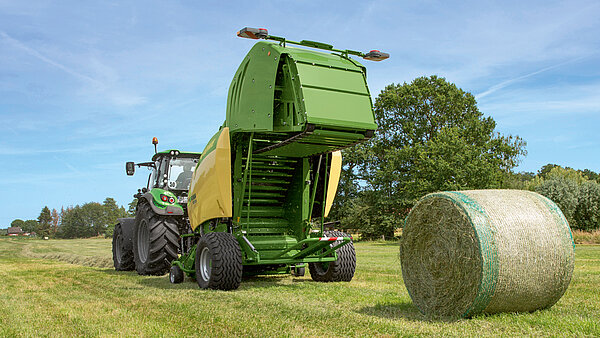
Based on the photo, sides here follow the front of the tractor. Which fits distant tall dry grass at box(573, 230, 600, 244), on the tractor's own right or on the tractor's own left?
on the tractor's own right

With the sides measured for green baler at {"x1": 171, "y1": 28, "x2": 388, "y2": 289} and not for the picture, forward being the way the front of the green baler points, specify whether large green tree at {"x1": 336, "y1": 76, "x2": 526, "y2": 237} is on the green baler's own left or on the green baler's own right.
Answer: on the green baler's own right

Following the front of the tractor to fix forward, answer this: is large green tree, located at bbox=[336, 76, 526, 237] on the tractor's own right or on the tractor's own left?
on the tractor's own right

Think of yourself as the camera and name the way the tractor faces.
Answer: facing away from the viewer and to the left of the viewer

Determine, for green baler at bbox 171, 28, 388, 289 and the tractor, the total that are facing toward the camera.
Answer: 0

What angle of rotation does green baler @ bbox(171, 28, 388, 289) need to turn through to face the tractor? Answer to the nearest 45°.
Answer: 0° — it already faces it

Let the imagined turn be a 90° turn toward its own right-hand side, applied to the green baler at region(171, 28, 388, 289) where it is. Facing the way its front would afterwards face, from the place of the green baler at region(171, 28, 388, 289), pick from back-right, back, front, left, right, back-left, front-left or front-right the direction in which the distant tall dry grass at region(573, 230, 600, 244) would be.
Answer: front

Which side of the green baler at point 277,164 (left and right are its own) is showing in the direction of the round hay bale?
back

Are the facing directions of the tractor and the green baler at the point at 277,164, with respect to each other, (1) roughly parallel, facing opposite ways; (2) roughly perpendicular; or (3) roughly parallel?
roughly parallel

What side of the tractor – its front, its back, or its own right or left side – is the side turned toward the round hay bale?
back

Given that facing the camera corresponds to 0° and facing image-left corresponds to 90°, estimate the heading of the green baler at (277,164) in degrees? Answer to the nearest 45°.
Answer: approximately 135°
